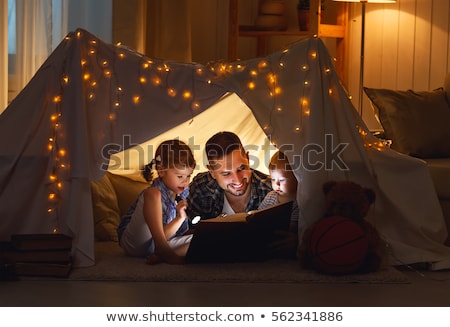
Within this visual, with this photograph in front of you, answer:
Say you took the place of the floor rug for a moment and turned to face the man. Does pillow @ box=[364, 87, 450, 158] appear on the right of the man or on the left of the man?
right

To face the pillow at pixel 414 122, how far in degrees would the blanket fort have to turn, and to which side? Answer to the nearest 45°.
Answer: approximately 135° to its left

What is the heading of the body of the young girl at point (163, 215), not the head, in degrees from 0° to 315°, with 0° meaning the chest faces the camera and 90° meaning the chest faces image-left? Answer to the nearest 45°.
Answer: approximately 315°

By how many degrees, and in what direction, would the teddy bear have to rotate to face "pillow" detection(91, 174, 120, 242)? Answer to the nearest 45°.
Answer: approximately 135° to its right

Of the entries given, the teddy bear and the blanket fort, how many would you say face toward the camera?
2

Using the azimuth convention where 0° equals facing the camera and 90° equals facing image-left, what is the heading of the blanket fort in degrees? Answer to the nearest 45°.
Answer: approximately 0°

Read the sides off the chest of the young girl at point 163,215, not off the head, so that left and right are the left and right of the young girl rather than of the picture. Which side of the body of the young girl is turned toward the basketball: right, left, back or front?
front

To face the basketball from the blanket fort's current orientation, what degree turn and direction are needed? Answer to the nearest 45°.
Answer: approximately 45° to its left
